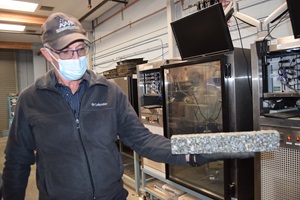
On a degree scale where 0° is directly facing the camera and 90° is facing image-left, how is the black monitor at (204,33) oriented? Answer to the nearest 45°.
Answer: approximately 45°

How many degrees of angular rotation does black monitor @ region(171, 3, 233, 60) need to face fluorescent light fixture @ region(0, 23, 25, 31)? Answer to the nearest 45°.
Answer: approximately 90° to its right

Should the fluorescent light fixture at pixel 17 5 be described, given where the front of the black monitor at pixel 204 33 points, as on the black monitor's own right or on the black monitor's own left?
on the black monitor's own right

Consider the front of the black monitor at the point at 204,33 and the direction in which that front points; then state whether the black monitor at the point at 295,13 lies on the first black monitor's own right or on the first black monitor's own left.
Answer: on the first black monitor's own left

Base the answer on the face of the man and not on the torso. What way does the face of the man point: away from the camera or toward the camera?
toward the camera

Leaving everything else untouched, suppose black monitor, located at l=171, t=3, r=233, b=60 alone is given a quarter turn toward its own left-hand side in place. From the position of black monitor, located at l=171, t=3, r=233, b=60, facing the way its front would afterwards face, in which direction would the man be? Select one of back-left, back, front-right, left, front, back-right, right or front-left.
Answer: right

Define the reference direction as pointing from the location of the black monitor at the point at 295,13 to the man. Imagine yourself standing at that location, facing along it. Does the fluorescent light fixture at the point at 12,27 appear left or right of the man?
right

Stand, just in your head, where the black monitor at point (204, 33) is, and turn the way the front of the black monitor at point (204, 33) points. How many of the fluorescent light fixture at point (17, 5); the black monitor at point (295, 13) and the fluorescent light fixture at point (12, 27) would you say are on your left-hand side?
1
